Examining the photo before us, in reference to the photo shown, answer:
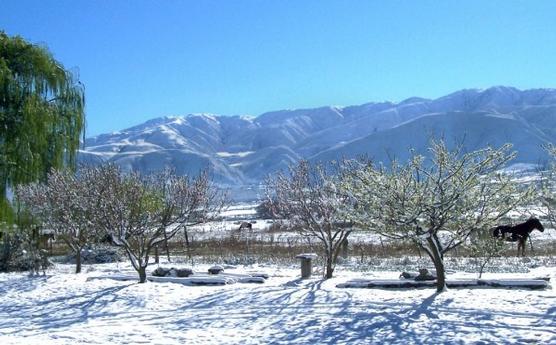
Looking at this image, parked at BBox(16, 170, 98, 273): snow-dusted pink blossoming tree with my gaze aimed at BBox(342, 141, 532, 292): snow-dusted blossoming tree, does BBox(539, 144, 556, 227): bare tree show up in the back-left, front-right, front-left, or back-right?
front-left

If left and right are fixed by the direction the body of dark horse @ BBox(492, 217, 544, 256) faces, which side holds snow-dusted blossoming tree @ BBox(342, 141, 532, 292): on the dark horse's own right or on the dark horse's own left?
on the dark horse's own right

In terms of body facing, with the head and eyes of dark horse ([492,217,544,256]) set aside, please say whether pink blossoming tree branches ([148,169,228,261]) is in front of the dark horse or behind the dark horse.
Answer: behind

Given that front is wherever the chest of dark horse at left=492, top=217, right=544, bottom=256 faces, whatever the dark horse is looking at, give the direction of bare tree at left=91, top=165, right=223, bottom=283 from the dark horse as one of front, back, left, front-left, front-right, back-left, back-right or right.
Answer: back-right

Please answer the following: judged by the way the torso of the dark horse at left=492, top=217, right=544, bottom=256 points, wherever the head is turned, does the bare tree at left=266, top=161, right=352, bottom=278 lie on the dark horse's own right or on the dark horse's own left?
on the dark horse's own right

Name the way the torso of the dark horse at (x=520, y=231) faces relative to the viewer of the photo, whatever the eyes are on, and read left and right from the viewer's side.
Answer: facing to the right of the viewer

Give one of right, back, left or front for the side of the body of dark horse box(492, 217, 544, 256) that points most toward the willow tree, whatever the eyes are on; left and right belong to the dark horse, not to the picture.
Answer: back

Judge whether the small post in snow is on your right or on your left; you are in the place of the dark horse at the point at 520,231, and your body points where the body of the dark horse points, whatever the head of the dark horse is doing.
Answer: on your right
